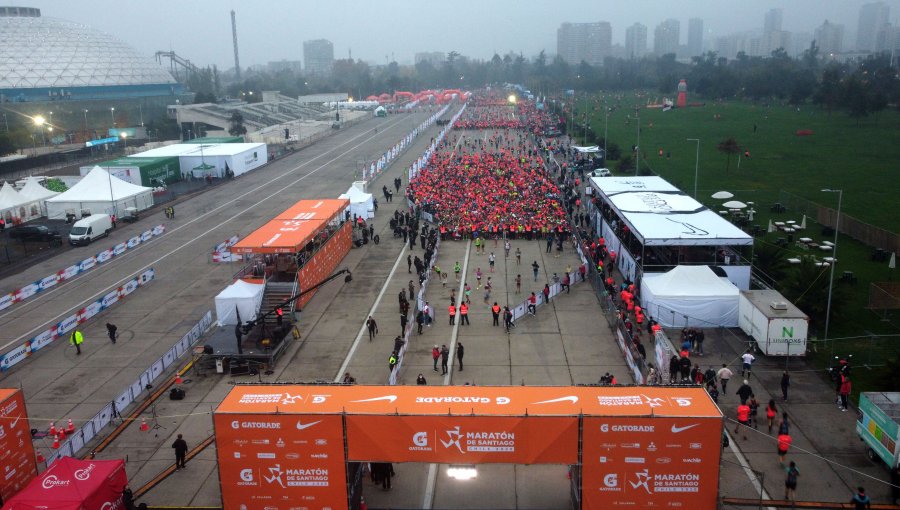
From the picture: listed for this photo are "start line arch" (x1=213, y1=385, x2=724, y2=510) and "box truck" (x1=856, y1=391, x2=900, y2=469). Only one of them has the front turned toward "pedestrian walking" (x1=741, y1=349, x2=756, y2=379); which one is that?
the box truck

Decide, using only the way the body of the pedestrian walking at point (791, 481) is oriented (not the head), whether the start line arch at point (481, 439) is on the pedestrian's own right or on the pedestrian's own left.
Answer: on the pedestrian's own left

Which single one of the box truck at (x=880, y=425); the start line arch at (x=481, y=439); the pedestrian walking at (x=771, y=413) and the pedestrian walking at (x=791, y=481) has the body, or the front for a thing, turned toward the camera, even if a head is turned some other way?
the start line arch

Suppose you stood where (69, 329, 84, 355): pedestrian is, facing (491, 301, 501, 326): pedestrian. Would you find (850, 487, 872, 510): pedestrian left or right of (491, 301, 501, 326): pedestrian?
right

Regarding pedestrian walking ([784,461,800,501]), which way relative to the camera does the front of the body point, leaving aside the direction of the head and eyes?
away from the camera

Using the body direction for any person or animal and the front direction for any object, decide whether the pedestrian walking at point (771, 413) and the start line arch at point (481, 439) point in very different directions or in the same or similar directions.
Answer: very different directions

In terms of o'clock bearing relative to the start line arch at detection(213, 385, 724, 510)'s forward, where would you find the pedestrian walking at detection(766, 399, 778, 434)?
The pedestrian walking is roughly at 8 o'clock from the start line arch.

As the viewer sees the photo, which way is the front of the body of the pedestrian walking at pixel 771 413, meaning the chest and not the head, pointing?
away from the camera

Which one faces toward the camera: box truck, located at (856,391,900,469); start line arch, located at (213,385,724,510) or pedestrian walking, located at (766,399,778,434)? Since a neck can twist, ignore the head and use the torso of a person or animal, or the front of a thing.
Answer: the start line arch

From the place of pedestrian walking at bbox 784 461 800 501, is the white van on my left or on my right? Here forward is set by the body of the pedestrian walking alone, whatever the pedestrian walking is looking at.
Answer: on my left

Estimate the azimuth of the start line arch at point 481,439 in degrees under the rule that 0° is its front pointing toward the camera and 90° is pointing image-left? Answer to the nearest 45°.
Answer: approximately 0°
